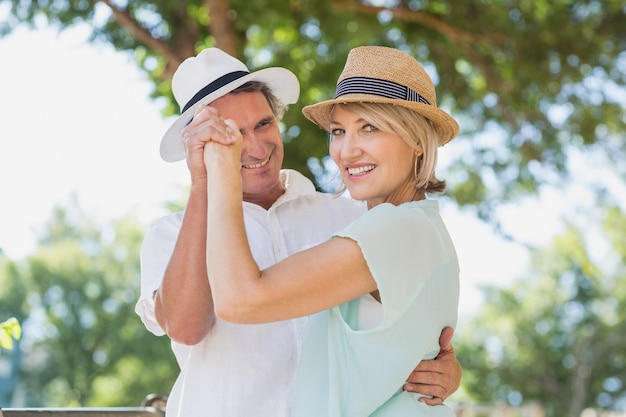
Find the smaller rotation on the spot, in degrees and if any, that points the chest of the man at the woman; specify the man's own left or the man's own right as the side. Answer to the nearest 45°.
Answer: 0° — they already face them

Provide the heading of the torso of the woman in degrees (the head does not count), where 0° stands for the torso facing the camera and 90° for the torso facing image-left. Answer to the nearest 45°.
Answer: approximately 90°

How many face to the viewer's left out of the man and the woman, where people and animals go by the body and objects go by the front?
1

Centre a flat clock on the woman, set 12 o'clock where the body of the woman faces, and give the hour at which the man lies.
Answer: The man is roughly at 2 o'clock from the woman.

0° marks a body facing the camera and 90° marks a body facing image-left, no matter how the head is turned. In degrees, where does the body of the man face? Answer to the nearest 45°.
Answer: approximately 315°
